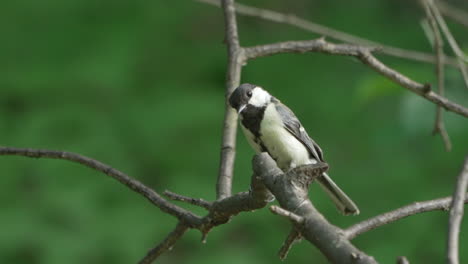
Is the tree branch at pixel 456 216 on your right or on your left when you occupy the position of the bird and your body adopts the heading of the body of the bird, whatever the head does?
on your left
